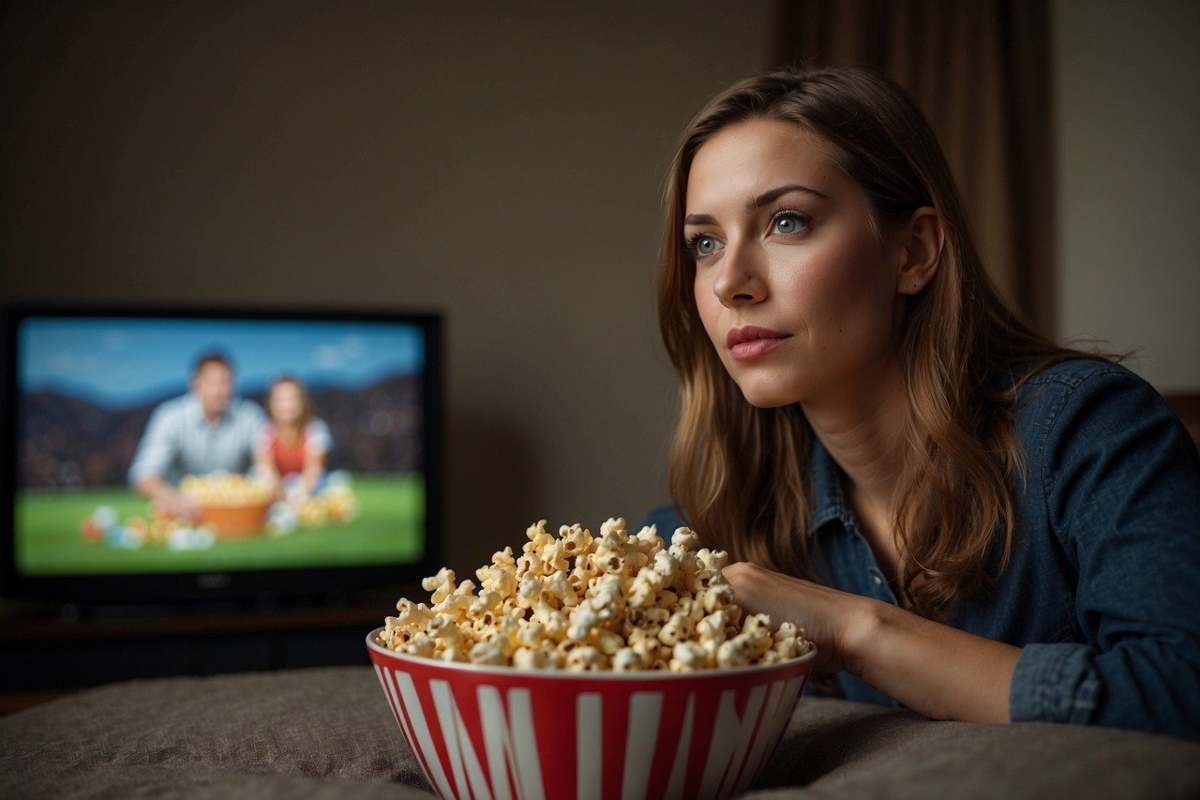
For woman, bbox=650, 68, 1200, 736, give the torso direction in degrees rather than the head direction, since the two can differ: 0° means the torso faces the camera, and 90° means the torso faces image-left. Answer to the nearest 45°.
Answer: approximately 45°

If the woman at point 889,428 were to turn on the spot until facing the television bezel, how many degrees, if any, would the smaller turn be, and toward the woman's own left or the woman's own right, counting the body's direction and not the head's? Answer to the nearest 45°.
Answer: approximately 90° to the woman's own right

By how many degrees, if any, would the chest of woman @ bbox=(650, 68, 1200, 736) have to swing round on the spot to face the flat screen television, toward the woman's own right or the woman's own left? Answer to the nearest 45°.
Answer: approximately 90° to the woman's own right

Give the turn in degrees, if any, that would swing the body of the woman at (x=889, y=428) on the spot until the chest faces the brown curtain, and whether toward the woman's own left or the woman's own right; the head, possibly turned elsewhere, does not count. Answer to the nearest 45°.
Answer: approximately 135° to the woman's own right

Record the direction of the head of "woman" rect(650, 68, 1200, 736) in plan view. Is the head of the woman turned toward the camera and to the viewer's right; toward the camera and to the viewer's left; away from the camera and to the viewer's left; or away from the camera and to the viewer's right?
toward the camera and to the viewer's left
